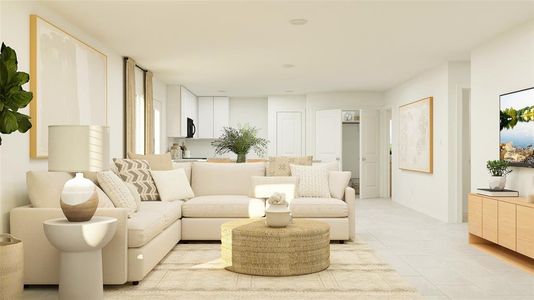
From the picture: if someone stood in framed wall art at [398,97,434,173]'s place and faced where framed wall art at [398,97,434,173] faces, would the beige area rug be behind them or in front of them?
in front

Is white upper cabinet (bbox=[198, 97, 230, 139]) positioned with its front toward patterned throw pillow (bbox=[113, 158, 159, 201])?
yes

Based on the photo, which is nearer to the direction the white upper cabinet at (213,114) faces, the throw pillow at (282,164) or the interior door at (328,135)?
the throw pillow

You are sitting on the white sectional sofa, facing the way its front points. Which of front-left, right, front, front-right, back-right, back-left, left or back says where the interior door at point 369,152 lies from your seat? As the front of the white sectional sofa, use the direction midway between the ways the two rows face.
left

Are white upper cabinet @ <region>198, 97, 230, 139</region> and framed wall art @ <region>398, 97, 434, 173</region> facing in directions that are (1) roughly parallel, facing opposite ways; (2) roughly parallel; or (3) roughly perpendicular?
roughly perpendicular

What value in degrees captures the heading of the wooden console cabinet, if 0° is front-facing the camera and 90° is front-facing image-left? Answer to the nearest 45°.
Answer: approximately 45°

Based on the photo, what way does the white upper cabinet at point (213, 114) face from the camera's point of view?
toward the camera

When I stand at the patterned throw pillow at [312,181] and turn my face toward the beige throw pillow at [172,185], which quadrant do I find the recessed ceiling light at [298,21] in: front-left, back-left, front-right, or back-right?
front-left

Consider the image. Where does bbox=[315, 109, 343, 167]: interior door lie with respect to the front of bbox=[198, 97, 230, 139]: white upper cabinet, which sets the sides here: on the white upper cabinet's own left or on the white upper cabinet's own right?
on the white upper cabinet's own left

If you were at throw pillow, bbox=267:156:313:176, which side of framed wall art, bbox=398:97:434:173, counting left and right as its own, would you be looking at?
front

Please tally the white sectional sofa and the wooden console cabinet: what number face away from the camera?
0

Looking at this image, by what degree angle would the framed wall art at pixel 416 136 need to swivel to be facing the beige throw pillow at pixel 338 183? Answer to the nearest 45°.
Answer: approximately 45° to its left

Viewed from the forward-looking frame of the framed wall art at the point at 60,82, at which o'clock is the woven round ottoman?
The woven round ottoman is roughly at 12 o'clock from the framed wall art.

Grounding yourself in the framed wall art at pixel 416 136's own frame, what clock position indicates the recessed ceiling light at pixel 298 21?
The recessed ceiling light is roughly at 11 o'clock from the framed wall art.

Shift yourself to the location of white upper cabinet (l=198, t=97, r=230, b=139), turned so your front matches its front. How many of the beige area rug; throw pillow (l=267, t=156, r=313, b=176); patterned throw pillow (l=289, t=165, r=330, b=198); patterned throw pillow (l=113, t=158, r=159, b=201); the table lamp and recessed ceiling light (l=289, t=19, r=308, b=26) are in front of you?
6

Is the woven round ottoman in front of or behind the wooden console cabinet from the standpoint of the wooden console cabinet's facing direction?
in front

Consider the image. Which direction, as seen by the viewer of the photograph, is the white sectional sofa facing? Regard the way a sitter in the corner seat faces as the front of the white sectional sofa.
facing the viewer and to the right of the viewer

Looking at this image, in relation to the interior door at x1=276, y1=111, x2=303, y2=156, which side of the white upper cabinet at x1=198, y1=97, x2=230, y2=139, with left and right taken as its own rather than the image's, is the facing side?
left
